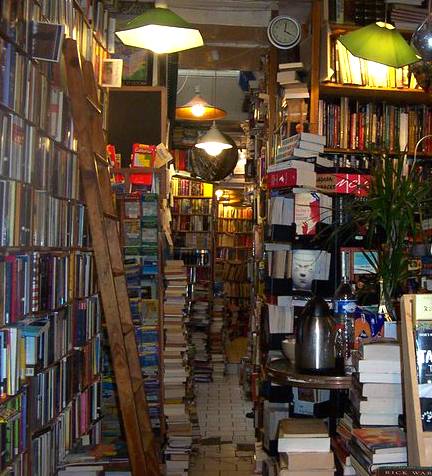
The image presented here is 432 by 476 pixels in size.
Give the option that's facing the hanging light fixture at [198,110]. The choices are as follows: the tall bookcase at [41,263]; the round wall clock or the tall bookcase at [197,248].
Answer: the tall bookcase at [197,248]

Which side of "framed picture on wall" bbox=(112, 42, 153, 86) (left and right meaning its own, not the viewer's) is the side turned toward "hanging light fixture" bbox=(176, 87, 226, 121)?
back

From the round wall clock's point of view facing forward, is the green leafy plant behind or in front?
in front

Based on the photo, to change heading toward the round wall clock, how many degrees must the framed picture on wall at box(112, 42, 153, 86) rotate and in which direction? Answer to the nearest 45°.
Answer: approximately 45° to its left

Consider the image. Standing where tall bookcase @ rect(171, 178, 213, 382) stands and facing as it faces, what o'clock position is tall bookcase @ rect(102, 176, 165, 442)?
tall bookcase @ rect(102, 176, 165, 442) is roughly at 12 o'clock from tall bookcase @ rect(171, 178, 213, 382).

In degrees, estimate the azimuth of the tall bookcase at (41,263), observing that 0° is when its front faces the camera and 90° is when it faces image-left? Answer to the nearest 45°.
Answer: approximately 315°

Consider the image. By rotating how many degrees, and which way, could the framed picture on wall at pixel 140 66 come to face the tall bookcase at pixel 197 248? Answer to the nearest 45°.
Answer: approximately 180°

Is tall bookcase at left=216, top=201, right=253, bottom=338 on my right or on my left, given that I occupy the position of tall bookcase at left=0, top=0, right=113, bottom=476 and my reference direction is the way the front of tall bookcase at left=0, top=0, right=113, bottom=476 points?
on my left
